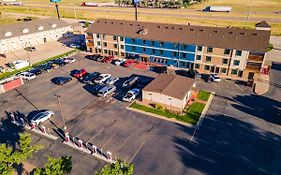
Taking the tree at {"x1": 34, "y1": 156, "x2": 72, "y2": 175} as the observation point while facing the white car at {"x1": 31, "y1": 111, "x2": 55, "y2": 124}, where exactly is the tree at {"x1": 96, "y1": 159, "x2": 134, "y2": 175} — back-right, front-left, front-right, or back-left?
back-right

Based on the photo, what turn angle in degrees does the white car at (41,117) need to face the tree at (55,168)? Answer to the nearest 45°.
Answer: approximately 45° to its left
